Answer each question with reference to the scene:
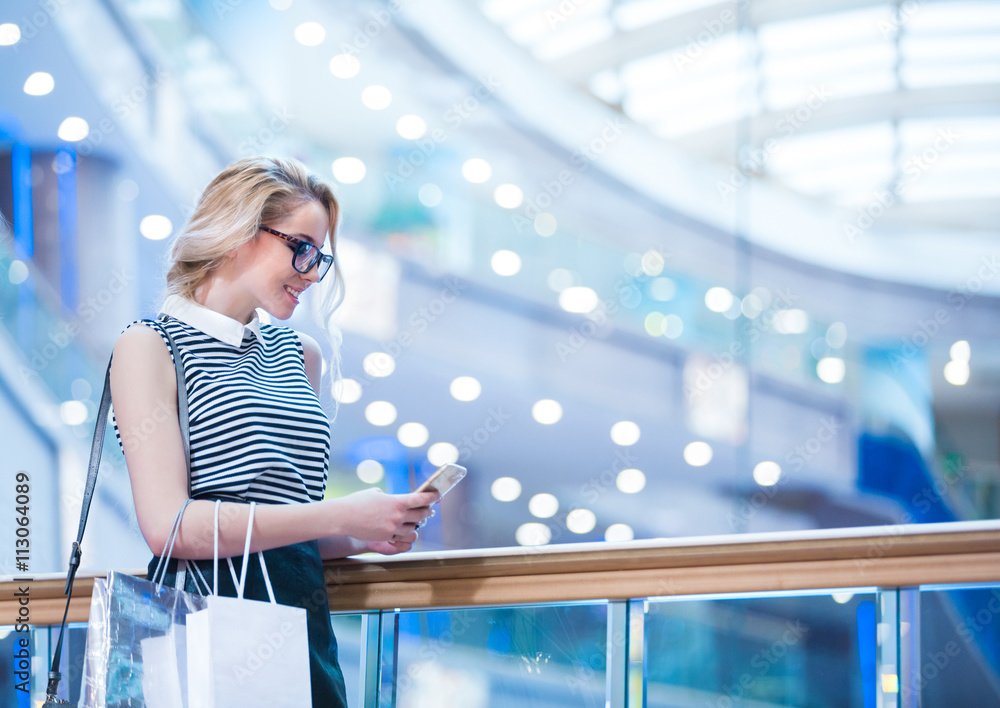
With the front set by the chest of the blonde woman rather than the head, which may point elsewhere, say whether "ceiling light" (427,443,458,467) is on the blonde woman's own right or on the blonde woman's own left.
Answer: on the blonde woman's own left

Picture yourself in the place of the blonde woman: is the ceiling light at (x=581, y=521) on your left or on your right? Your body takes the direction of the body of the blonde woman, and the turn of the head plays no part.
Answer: on your left

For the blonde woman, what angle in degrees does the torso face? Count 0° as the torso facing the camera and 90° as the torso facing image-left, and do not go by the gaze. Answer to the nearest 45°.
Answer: approximately 315°
